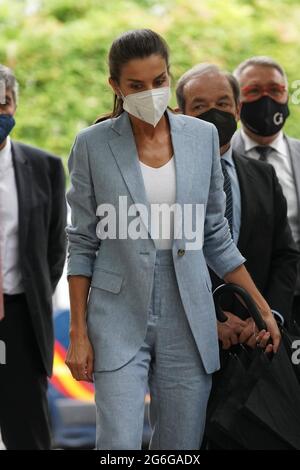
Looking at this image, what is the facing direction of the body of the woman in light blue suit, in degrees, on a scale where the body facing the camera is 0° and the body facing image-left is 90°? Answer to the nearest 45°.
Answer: approximately 0°

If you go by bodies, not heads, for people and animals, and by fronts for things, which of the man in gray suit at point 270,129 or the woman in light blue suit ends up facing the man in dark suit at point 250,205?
the man in gray suit at point 270,129

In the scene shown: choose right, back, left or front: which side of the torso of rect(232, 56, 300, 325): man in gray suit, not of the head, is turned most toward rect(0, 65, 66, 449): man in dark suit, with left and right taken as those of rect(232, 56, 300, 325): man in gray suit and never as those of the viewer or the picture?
right

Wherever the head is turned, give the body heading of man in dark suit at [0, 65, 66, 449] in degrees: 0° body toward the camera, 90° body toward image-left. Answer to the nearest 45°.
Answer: approximately 0°

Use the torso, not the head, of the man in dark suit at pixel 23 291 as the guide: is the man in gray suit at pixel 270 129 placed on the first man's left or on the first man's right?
on the first man's left

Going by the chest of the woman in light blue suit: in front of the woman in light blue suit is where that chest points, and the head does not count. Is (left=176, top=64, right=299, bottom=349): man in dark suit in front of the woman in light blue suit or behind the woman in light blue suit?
behind
